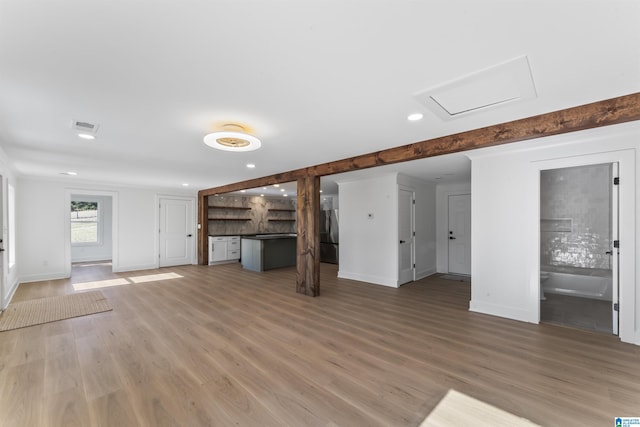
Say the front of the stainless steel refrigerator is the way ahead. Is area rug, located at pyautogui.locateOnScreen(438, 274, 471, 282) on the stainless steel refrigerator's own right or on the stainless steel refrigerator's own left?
on the stainless steel refrigerator's own left

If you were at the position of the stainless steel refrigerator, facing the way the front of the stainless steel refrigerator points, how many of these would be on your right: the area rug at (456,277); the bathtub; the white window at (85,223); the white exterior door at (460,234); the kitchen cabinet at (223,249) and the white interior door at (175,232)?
3

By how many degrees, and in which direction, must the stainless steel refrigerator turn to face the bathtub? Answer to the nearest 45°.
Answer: approximately 45° to its left

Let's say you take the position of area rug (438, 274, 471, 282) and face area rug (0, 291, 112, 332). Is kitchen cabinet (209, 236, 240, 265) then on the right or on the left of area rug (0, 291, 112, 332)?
right

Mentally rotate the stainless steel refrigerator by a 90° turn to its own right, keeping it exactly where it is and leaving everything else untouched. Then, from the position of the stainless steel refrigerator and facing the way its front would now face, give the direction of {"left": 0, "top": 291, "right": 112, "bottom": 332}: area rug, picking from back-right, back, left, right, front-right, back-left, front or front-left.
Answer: front-left

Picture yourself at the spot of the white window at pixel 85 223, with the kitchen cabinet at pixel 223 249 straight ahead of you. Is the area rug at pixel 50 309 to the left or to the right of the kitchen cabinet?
right

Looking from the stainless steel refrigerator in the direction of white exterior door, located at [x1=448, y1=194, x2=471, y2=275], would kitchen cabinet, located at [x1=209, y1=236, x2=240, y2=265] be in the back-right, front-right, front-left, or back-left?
back-right

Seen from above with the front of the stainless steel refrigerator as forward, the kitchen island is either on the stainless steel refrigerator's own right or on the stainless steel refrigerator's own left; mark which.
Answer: on the stainless steel refrigerator's own right

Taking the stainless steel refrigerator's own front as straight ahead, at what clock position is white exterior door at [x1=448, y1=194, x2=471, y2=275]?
The white exterior door is roughly at 10 o'clock from the stainless steel refrigerator.

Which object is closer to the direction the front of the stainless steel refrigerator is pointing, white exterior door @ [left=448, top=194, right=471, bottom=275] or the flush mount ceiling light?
the flush mount ceiling light

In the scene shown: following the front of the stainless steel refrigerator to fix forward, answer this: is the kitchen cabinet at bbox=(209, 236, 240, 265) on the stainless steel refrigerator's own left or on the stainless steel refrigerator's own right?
on the stainless steel refrigerator's own right

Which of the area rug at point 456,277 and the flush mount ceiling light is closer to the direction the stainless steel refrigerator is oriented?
the flush mount ceiling light

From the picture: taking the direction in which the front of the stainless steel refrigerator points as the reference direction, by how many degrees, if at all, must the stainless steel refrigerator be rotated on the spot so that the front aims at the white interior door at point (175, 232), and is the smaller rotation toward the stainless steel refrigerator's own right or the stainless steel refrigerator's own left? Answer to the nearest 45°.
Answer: approximately 90° to the stainless steel refrigerator's own right

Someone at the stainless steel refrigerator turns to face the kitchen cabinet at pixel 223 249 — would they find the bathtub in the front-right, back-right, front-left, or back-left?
back-left

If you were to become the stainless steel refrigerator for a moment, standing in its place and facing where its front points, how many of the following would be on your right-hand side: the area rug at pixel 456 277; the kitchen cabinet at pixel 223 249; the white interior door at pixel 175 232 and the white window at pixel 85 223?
3

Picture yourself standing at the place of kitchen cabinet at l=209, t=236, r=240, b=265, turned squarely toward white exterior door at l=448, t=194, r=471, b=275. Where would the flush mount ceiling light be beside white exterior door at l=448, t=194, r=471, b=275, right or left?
right

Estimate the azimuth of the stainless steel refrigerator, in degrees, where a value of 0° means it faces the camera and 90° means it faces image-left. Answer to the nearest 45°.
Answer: approximately 0°

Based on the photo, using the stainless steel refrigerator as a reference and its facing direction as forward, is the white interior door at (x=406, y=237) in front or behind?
in front
